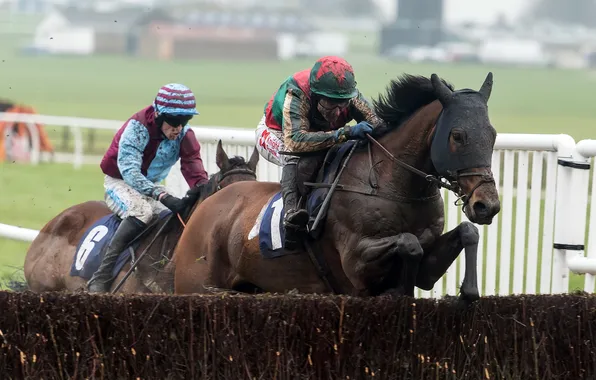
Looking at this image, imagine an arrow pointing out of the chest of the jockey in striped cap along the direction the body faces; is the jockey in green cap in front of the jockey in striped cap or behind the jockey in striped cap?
in front

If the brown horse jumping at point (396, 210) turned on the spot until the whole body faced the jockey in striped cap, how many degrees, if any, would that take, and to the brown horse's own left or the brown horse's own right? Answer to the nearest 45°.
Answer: approximately 180°

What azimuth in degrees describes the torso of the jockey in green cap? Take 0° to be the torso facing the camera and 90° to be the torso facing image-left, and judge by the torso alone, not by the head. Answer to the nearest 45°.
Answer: approximately 315°

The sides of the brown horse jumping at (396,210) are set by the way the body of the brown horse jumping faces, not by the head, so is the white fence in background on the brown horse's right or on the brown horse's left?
on the brown horse's left

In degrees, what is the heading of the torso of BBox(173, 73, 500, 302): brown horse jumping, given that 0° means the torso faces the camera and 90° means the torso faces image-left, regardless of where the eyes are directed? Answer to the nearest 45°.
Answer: approximately 315°

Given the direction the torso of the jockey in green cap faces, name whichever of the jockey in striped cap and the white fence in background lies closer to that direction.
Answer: the white fence in background

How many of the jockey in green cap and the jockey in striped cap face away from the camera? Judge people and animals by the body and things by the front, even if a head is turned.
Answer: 0

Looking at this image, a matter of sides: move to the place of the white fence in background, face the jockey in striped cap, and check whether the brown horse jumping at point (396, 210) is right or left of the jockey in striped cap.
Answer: left

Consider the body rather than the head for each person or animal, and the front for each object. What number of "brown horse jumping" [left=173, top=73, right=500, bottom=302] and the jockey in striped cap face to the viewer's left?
0

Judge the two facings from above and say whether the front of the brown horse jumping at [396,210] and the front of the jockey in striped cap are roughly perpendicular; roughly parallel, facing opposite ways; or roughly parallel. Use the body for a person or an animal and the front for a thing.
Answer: roughly parallel

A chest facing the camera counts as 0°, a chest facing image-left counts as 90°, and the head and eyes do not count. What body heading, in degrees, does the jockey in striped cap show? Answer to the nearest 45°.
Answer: approximately 315°

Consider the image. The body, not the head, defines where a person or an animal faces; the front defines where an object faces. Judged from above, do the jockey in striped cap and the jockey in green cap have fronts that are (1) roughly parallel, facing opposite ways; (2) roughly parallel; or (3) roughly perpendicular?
roughly parallel
